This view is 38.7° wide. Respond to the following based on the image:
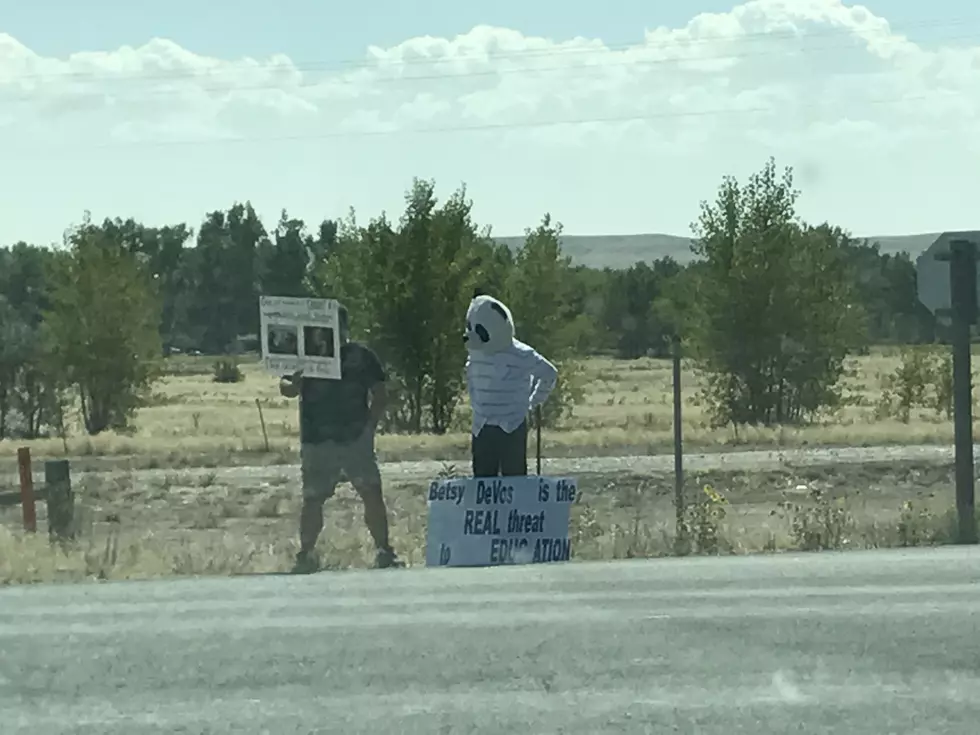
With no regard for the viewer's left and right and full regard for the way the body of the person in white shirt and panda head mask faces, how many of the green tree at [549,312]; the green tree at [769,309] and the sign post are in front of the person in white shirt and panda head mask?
0

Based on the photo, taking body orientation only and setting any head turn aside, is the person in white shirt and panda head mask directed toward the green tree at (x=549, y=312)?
no

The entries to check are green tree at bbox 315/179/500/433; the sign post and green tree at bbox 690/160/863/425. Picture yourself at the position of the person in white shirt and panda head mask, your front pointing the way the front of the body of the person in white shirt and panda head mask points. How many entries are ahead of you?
0

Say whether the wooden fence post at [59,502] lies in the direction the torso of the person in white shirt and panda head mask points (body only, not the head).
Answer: no

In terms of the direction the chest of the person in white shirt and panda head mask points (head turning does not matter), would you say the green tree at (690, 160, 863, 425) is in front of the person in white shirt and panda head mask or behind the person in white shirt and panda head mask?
behind

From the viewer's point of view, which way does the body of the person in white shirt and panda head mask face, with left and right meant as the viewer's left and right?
facing the viewer and to the left of the viewer

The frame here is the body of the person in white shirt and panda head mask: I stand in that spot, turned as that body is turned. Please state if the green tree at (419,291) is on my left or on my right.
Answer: on my right

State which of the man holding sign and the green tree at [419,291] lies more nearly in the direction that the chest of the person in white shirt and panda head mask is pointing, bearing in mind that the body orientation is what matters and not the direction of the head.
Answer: the man holding sign

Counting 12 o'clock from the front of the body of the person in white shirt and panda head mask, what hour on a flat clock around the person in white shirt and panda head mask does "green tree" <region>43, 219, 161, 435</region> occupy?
The green tree is roughly at 4 o'clock from the person in white shirt and panda head mask.

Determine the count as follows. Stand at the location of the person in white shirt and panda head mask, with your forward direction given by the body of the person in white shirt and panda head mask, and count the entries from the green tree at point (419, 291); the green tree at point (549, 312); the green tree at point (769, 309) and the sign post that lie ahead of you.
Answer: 0

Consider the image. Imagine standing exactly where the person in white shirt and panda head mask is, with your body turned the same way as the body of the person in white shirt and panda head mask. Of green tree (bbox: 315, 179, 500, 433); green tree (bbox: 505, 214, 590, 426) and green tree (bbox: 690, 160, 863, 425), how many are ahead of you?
0
